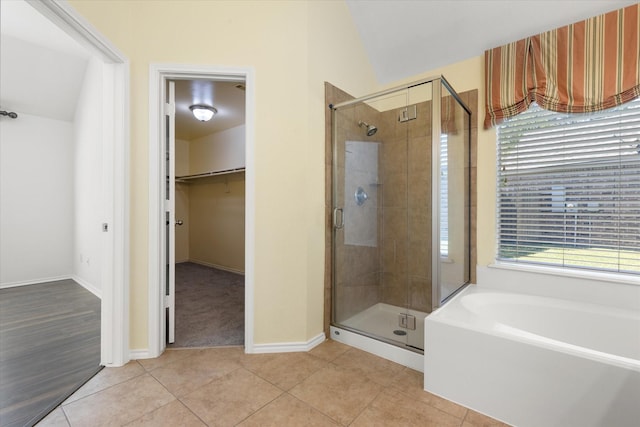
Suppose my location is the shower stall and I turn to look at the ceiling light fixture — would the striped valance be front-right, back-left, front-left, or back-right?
back-right

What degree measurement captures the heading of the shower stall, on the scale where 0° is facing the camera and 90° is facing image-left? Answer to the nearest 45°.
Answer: approximately 45°

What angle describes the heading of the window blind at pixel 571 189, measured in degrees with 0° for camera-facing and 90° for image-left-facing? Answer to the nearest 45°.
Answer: approximately 45°
